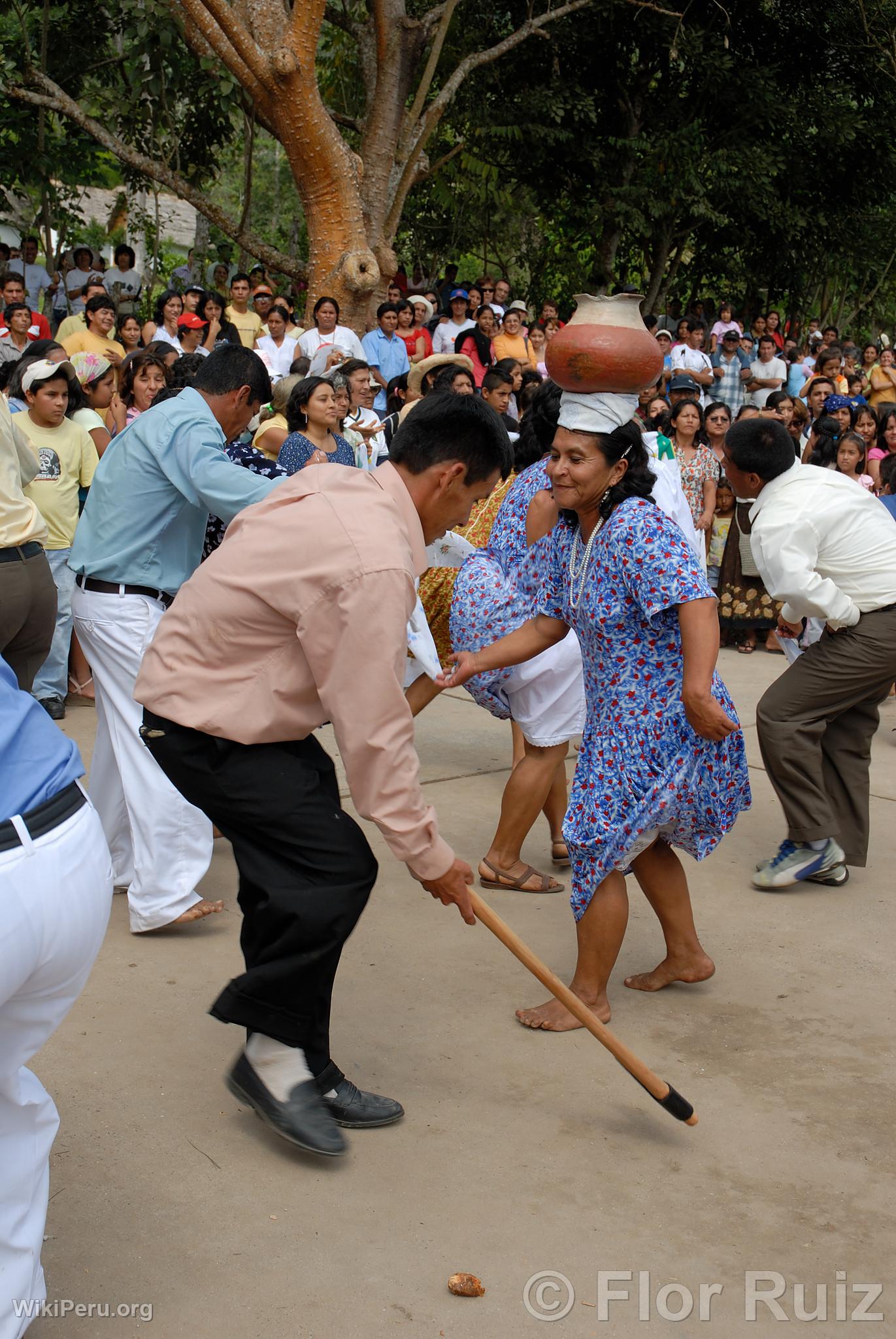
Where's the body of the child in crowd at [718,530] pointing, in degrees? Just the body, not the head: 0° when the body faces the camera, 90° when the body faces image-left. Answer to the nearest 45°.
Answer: approximately 0°

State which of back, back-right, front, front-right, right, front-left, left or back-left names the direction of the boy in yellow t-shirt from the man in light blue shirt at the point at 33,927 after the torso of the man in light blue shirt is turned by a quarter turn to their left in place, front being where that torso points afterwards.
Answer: back-right

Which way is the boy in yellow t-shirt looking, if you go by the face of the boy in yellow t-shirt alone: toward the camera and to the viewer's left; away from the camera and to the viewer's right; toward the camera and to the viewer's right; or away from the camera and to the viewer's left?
toward the camera and to the viewer's right

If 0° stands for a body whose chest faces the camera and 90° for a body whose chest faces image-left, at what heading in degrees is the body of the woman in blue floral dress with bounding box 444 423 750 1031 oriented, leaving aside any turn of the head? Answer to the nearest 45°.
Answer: approximately 45°

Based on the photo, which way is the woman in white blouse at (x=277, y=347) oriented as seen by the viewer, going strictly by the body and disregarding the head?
toward the camera

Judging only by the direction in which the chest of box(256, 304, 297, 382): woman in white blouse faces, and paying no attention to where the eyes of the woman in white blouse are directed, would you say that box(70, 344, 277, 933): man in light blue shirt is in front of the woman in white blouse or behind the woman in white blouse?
in front

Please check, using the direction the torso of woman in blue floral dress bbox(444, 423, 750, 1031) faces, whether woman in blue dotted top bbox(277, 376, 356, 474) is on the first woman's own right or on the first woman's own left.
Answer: on the first woman's own right

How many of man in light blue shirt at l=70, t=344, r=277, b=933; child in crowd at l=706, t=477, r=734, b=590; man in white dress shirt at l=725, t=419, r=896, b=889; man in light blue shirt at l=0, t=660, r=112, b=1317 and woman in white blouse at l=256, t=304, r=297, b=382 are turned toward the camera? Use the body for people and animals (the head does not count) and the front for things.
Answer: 2

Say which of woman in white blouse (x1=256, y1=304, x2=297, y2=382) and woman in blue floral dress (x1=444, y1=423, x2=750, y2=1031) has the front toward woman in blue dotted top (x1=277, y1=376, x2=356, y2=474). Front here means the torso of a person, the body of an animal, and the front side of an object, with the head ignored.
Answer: the woman in white blouse

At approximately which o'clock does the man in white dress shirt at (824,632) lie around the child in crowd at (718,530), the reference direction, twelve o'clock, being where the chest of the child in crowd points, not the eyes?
The man in white dress shirt is roughly at 12 o'clock from the child in crowd.

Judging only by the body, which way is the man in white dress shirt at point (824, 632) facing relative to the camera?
to the viewer's left

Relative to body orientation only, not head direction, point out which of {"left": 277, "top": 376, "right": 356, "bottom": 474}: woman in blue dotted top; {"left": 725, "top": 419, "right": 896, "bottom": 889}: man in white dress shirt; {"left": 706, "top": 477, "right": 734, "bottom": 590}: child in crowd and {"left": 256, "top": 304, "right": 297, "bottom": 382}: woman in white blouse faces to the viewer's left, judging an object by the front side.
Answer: the man in white dress shirt

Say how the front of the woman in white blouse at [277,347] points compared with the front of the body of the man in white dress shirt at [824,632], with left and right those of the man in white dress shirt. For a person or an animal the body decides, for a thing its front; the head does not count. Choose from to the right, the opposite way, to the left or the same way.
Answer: to the left

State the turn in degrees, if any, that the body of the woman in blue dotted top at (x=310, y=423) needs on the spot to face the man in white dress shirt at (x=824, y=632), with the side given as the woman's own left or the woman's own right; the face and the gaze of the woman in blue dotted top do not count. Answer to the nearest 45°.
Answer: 0° — they already face them
